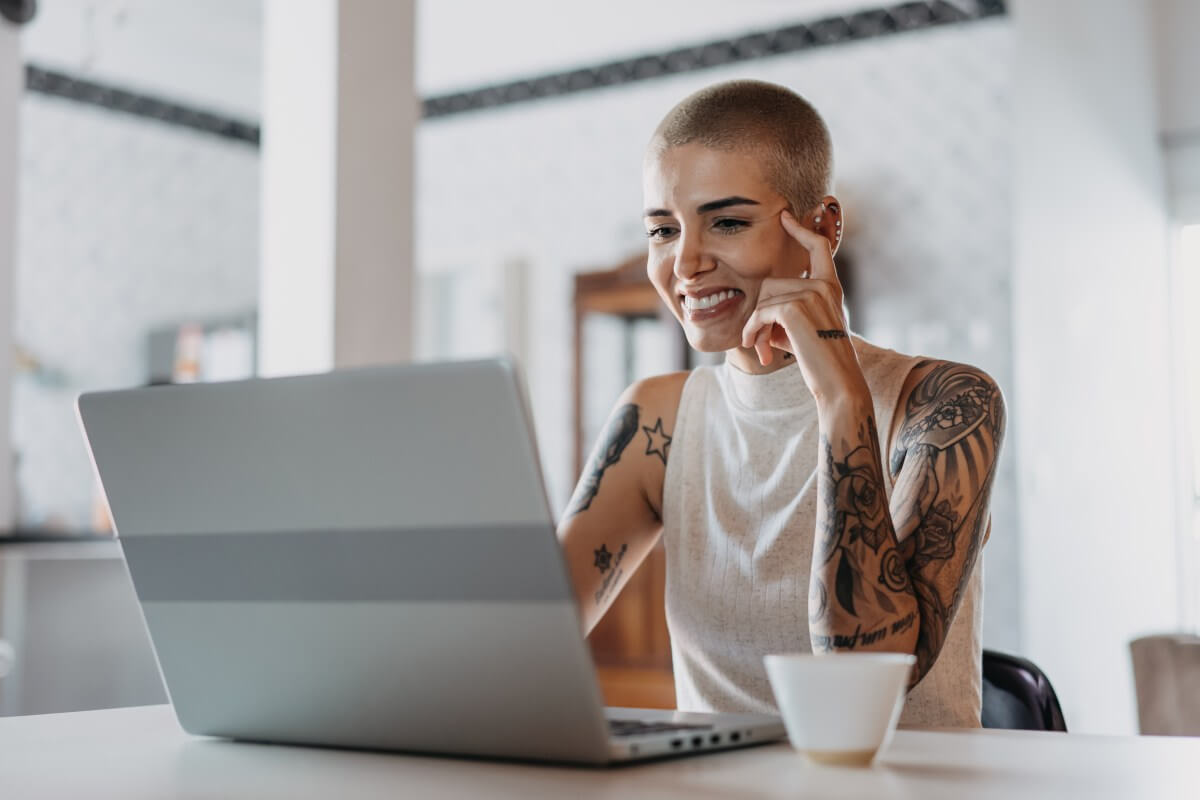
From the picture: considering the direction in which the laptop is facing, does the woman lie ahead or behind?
ahead

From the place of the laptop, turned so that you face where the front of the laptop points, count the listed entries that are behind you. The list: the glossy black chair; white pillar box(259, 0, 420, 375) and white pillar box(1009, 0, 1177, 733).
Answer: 0

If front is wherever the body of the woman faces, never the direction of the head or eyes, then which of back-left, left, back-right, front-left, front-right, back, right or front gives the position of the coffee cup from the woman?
front-left

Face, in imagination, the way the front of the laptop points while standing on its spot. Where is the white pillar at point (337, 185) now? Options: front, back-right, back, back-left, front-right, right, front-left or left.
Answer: front-left

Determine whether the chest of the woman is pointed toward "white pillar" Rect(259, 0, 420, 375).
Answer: no

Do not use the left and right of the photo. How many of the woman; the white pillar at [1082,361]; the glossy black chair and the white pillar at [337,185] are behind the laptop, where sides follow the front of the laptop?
0

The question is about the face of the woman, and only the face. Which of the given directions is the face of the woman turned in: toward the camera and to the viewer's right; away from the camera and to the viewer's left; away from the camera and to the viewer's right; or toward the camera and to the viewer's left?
toward the camera and to the viewer's left

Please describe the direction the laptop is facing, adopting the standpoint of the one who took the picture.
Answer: facing away from the viewer and to the right of the viewer

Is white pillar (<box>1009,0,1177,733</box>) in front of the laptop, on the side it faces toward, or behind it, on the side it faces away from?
in front

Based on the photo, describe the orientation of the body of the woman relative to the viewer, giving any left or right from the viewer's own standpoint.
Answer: facing the viewer and to the left of the viewer

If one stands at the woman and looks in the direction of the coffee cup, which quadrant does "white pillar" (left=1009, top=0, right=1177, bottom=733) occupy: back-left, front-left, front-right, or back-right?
back-left

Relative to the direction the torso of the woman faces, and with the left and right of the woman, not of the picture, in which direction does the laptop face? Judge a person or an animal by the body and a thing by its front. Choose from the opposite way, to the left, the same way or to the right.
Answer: the opposite way
